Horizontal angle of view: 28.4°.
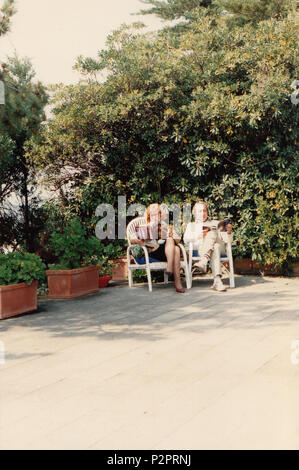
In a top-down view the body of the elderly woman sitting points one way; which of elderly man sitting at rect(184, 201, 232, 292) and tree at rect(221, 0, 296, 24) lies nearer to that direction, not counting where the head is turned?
the elderly man sitting

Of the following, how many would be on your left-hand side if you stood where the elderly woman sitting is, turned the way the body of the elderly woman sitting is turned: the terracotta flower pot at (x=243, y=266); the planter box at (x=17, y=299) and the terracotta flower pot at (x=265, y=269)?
2

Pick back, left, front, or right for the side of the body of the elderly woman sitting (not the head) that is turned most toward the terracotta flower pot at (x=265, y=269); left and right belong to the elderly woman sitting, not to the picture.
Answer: left

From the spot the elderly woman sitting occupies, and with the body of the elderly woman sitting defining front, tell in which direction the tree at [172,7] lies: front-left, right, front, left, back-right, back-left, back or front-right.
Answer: back-left

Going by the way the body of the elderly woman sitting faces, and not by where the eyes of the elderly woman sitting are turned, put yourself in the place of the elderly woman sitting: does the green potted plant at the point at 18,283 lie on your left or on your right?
on your right

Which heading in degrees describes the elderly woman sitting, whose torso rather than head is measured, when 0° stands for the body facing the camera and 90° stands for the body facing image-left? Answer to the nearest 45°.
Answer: approximately 315°

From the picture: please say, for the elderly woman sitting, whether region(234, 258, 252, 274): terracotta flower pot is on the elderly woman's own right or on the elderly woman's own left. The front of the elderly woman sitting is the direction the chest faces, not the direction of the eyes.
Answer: on the elderly woman's own left

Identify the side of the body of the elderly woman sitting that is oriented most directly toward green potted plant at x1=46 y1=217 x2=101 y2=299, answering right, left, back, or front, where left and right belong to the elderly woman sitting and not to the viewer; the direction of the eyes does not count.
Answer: right

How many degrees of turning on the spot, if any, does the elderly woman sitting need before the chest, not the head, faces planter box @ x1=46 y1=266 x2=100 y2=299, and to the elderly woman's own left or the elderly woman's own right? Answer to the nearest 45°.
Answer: approximately 90° to the elderly woman's own right
